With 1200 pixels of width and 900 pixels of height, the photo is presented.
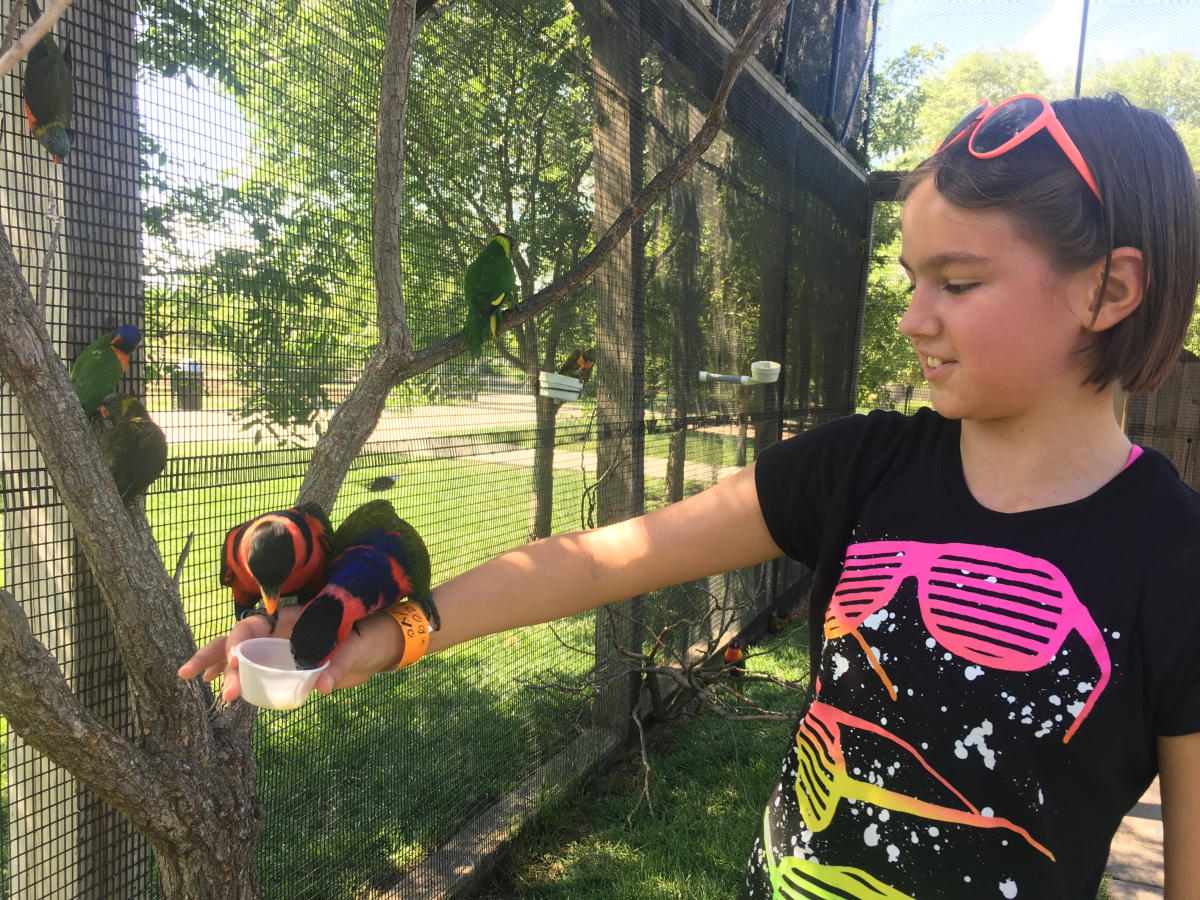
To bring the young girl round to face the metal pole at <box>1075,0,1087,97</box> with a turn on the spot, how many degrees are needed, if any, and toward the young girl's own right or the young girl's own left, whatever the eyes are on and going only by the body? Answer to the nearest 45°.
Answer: approximately 180°

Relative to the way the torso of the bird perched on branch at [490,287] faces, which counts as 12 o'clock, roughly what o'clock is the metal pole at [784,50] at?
The metal pole is roughly at 12 o'clock from the bird perched on branch.

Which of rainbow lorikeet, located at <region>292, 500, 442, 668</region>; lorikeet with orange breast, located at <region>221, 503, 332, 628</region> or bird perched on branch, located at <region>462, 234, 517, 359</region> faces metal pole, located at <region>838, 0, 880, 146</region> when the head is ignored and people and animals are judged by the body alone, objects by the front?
the bird perched on branch

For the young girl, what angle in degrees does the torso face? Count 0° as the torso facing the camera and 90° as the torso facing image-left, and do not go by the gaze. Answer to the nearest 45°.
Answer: approximately 45°

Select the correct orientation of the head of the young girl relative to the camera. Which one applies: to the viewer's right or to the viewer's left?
to the viewer's left

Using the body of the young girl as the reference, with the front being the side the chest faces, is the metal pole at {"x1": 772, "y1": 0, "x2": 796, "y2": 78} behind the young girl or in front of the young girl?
behind

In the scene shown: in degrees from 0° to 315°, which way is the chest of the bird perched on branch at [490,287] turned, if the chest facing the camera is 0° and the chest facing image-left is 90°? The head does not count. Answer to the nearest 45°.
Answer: approximately 225°

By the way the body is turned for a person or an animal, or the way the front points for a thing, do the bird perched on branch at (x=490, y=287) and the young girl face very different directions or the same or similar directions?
very different directions

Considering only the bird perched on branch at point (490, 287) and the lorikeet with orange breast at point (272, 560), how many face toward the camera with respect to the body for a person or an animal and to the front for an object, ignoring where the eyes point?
1

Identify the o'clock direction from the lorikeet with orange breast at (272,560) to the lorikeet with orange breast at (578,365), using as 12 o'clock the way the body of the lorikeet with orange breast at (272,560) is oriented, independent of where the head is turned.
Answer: the lorikeet with orange breast at (578,365) is roughly at 7 o'clock from the lorikeet with orange breast at (272,560).

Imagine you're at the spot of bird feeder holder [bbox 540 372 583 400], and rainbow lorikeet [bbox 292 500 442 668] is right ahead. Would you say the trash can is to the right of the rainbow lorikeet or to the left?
right

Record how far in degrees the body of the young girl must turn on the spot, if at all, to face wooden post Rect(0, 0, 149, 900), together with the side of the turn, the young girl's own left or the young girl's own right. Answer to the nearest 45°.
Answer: approximately 45° to the young girl's own right
